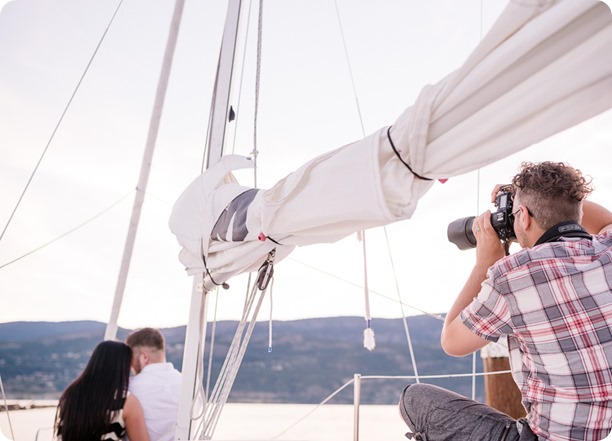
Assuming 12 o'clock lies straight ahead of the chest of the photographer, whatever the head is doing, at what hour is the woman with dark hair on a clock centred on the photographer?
The woman with dark hair is roughly at 11 o'clock from the photographer.

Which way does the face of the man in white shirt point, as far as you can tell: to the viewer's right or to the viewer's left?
to the viewer's left

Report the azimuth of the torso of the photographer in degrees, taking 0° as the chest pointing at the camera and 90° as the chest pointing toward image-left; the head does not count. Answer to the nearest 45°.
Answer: approximately 135°
